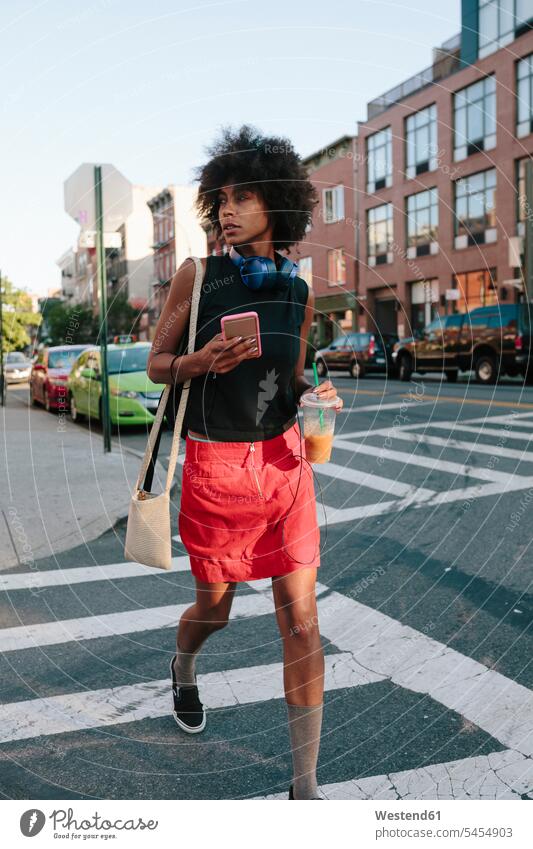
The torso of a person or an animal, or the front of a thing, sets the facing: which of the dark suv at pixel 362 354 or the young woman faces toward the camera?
the young woman

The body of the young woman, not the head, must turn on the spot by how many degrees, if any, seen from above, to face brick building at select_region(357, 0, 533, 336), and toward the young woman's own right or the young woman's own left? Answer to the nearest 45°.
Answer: approximately 180°

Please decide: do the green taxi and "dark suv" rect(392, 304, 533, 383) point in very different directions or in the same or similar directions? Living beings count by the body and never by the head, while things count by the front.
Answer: very different directions

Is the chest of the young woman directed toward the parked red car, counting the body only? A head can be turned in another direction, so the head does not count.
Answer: no

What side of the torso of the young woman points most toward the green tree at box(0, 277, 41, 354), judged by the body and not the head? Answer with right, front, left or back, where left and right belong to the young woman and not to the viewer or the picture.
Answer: back

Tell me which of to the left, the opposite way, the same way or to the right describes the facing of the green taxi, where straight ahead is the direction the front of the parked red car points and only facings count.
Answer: the same way

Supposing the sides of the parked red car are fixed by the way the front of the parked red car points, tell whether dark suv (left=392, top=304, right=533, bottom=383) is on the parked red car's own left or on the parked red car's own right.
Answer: on the parked red car's own left

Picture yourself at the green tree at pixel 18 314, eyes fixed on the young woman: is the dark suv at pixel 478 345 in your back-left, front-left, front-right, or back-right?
front-left

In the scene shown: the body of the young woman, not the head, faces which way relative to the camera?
toward the camera

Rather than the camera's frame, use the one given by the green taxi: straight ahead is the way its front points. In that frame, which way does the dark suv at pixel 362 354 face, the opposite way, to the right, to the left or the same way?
the opposite way

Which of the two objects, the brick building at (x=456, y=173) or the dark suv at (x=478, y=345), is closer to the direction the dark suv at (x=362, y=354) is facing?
the brick building

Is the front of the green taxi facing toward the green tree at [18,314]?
no

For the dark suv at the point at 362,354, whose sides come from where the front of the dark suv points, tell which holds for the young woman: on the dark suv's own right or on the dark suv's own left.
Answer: on the dark suv's own left

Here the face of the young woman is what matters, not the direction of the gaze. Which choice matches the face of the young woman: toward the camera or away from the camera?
toward the camera

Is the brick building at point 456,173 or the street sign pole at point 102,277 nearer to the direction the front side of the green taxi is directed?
the street sign pole

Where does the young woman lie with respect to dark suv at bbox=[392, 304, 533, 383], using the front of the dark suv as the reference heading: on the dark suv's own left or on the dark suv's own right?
on the dark suv's own left

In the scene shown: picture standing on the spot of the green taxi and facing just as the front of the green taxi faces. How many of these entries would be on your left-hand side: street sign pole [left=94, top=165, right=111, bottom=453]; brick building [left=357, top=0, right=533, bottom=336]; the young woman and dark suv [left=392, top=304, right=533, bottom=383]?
2

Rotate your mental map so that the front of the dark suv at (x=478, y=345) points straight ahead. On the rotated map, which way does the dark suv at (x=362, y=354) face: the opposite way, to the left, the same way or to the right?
the same way

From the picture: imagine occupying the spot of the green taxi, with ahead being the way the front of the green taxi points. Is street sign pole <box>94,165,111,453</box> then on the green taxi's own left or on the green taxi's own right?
on the green taxi's own right

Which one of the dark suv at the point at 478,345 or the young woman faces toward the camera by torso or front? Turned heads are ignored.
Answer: the young woman

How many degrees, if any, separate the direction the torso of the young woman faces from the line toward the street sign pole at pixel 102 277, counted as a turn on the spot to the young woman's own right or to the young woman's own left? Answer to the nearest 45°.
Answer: approximately 180°
